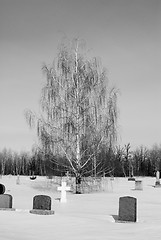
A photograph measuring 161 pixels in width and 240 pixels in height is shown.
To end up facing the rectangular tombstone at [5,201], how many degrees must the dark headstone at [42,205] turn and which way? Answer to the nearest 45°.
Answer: approximately 135° to its right

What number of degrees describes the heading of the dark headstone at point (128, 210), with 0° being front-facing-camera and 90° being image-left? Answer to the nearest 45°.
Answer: approximately 0°

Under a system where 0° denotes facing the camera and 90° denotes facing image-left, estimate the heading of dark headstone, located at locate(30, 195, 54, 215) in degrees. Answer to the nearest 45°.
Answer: approximately 0°

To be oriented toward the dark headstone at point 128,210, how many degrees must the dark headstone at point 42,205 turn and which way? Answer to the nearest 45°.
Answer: approximately 45° to its left

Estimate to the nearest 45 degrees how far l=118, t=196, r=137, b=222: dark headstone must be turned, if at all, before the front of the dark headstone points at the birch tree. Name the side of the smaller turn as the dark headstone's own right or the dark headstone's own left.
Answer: approximately 180°

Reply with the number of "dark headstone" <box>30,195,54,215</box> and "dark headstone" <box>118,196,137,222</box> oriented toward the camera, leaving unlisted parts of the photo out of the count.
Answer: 2

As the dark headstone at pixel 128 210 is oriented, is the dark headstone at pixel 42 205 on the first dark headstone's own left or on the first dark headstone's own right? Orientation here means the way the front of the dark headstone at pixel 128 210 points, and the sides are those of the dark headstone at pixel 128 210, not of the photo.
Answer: on the first dark headstone's own right

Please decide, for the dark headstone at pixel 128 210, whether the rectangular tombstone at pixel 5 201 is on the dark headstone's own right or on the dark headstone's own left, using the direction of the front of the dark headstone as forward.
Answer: on the dark headstone's own right
